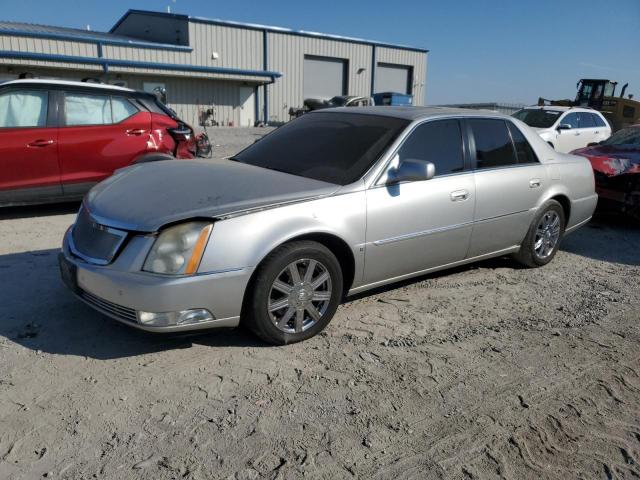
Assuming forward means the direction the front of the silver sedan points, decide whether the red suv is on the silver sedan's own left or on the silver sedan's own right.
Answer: on the silver sedan's own right

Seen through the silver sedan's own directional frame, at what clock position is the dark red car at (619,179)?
The dark red car is roughly at 6 o'clock from the silver sedan.

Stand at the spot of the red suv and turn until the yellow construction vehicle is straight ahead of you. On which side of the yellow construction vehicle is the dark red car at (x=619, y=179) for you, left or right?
right

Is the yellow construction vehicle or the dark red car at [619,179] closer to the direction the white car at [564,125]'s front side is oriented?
the dark red car

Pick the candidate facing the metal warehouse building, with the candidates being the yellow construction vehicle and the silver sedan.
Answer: the yellow construction vehicle

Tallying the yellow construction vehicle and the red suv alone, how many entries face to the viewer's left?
2

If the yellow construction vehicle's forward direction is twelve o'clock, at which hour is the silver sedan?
The silver sedan is roughly at 9 o'clock from the yellow construction vehicle.

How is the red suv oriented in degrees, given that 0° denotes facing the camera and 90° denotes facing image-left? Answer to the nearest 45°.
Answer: approximately 90°

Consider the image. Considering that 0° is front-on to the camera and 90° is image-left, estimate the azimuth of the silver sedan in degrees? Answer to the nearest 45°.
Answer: approximately 45°

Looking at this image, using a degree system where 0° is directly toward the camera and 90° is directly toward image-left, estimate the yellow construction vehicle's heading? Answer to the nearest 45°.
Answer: approximately 90°

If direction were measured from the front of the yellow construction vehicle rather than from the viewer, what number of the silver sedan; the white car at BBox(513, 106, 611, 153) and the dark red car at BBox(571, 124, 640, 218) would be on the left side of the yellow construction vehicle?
3
